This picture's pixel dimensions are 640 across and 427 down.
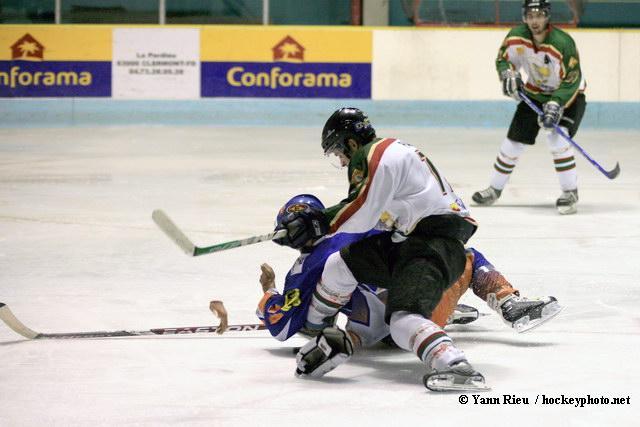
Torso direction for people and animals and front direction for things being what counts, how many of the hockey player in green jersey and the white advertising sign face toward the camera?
2

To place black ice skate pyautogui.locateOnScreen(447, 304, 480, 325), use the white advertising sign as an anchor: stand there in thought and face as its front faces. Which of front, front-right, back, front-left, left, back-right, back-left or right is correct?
front

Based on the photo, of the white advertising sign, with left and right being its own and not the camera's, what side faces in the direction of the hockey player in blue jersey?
front

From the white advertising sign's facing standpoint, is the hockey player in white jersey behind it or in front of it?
in front

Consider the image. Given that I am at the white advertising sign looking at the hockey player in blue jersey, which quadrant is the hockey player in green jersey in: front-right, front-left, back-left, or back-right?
front-left

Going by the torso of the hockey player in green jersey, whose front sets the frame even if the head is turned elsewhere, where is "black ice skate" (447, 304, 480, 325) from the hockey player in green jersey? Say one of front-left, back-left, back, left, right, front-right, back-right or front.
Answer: front

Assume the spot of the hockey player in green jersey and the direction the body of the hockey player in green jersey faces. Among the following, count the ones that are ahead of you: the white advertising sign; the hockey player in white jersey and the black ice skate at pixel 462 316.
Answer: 2

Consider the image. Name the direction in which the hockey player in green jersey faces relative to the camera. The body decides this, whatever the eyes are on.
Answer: toward the camera

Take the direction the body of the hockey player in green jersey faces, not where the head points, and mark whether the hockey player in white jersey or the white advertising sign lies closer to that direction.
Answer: the hockey player in white jersey

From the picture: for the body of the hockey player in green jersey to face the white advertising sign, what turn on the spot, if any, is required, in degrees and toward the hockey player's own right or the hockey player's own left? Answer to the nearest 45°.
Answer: approximately 135° to the hockey player's own right

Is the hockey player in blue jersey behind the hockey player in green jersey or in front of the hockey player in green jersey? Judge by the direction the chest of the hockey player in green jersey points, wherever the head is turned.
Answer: in front

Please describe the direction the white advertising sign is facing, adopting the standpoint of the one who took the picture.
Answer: facing the viewer
